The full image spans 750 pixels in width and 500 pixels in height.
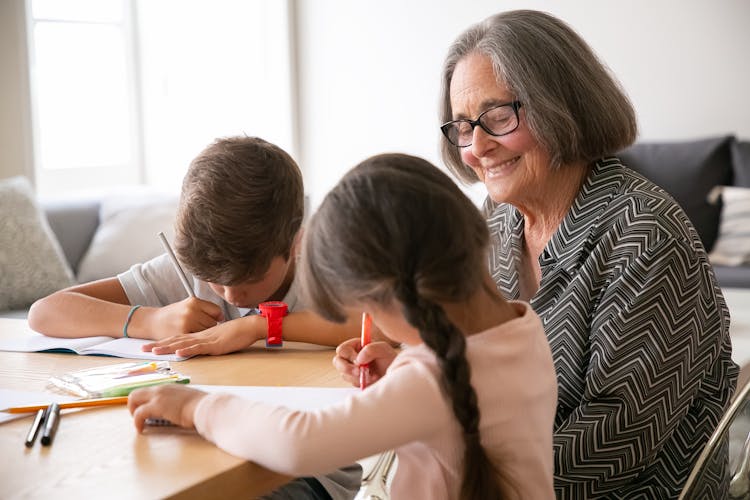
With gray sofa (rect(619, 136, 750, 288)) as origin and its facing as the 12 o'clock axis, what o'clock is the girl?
The girl is roughly at 12 o'clock from the gray sofa.

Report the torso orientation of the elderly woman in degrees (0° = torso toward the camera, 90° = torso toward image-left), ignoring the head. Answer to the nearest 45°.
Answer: approximately 45°

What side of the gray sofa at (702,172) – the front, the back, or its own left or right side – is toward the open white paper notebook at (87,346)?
front

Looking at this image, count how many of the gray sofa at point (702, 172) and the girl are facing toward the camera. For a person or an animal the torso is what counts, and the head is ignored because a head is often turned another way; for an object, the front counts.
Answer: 1

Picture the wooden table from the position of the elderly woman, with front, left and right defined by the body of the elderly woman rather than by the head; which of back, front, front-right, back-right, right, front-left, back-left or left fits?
front

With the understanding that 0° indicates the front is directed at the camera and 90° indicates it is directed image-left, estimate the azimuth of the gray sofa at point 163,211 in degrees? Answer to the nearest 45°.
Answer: approximately 0°

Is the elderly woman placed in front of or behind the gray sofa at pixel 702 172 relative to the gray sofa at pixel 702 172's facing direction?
in front

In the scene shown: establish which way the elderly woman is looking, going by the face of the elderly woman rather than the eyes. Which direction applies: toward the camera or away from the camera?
toward the camera

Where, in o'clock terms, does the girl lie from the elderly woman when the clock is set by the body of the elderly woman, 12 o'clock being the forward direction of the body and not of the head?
The girl is roughly at 11 o'clock from the elderly woman.

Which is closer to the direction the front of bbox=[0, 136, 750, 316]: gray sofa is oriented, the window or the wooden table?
the wooden table

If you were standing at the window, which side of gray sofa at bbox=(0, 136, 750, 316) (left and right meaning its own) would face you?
back

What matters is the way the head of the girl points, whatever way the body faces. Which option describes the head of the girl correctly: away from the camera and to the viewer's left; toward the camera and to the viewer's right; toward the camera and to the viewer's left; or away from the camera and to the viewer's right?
away from the camera and to the viewer's left

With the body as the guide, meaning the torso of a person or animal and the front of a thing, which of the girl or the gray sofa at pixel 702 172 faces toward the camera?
the gray sofa

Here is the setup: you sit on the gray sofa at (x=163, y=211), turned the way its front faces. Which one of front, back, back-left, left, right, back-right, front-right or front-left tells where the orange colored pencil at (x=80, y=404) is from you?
front

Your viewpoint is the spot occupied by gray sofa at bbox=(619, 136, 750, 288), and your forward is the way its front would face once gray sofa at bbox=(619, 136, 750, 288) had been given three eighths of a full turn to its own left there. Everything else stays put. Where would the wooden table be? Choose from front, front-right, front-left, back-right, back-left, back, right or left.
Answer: back-right

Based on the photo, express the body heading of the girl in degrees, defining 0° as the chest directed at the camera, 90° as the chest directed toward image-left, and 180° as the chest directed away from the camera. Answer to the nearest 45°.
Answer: approximately 135°

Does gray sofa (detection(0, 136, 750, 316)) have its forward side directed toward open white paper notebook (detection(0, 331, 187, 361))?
yes

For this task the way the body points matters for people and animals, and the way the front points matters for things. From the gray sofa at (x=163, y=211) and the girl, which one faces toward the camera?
the gray sofa
